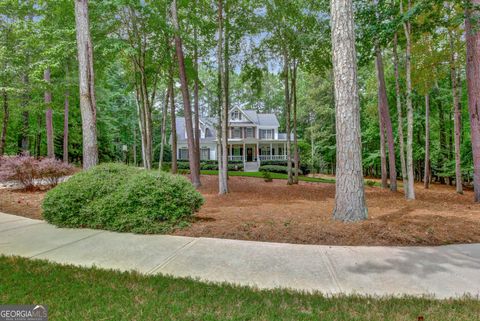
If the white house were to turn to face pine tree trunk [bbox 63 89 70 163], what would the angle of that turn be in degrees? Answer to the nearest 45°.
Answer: approximately 45° to its right

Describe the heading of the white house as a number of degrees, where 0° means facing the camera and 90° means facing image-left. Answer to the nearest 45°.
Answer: approximately 0°
